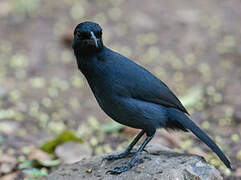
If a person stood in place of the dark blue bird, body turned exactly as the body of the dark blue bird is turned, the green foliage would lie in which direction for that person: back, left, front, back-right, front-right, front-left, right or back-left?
front-right

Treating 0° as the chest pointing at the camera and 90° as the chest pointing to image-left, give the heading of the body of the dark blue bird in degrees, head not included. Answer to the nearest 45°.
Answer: approximately 90°
